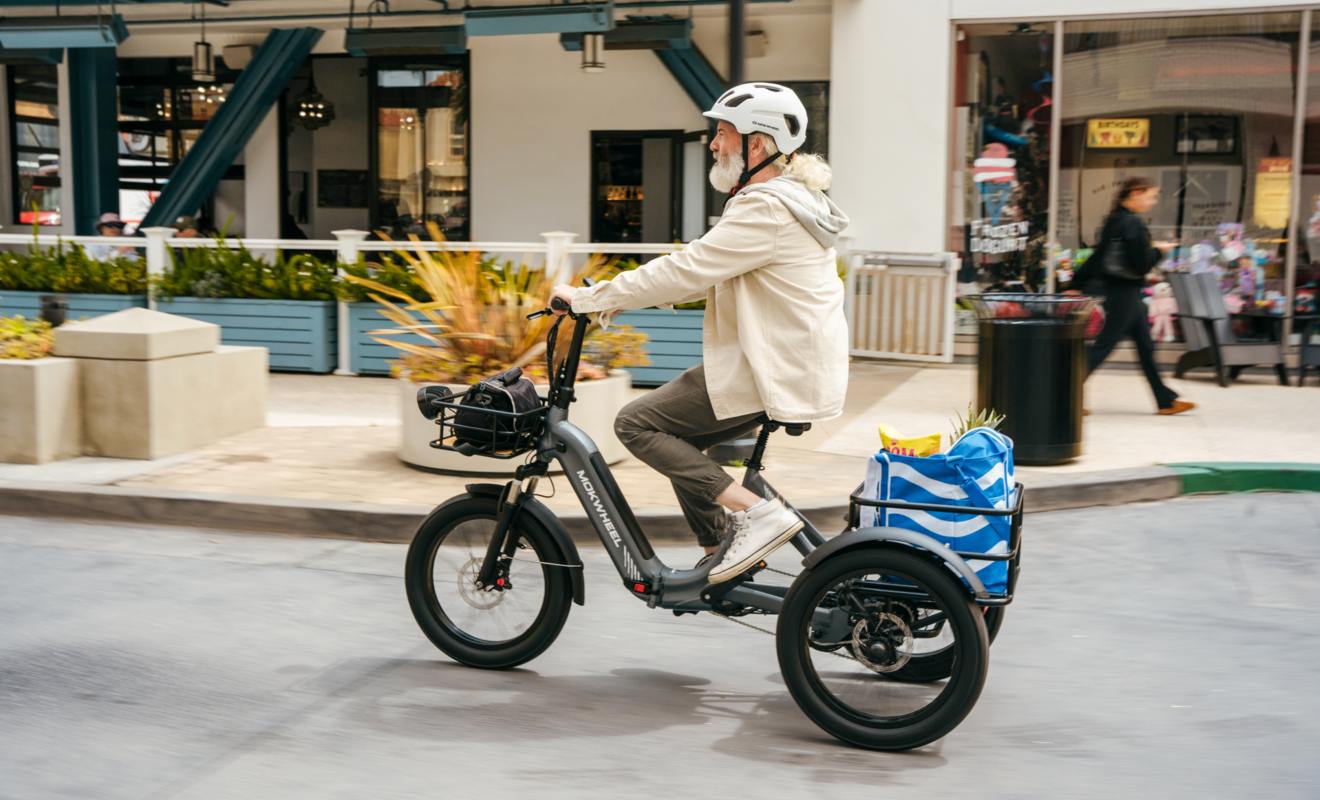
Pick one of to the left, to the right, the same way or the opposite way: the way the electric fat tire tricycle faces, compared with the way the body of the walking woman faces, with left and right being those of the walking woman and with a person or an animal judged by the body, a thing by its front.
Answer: the opposite way

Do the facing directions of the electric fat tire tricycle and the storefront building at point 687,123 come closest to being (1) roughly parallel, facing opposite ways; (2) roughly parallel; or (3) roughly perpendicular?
roughly perpendicular

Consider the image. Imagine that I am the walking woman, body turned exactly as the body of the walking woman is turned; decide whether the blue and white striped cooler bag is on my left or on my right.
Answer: on my right

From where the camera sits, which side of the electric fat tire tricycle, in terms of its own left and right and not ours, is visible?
left

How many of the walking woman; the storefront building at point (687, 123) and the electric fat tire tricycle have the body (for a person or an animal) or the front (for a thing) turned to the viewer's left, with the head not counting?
1

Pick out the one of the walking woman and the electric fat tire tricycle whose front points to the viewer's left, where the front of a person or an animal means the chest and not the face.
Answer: the electric fat tire tricycle

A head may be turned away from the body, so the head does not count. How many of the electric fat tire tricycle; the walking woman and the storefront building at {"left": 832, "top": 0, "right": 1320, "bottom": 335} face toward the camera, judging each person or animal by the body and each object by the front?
1

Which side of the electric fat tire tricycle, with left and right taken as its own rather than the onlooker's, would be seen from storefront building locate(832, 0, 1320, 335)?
right

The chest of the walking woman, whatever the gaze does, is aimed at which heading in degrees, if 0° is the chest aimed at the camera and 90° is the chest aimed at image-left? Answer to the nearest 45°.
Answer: approximately 270°

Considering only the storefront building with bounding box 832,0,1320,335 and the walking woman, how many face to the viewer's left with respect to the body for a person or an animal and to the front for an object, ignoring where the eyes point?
0

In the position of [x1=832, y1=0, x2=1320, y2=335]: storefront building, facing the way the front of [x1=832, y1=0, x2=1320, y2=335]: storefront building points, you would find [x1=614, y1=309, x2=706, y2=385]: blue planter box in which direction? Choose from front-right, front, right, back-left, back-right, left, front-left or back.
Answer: front-right

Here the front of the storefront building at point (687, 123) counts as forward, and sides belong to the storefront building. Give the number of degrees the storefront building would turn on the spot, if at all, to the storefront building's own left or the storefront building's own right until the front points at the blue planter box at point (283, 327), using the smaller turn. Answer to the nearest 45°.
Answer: approximately 45° to the storefront building's own right
